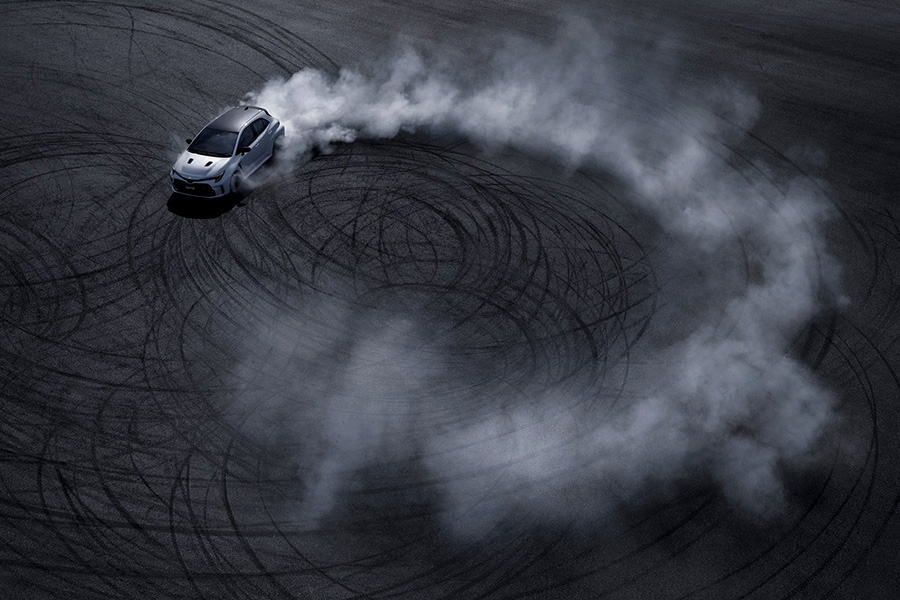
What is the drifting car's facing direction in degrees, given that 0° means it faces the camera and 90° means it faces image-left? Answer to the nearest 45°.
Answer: approximately 45°
